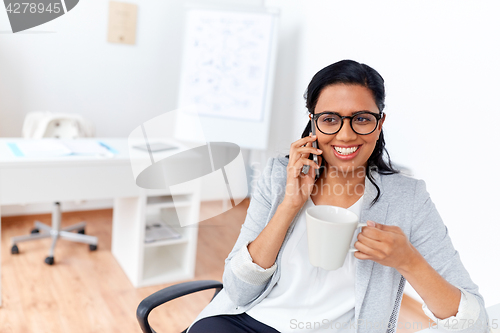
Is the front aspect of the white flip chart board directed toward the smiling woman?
yes

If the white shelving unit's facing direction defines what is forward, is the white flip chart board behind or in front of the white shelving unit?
behind

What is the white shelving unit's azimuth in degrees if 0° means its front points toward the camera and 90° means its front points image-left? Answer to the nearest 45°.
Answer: approximately 0°

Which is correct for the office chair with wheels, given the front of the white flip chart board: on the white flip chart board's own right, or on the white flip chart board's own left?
on the white flip chart board's own right

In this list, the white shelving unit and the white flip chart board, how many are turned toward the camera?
2

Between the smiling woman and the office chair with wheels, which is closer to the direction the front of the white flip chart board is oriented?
the smiling woman

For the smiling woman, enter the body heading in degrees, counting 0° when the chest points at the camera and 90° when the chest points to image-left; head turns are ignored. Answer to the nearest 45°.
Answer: approximately 0°

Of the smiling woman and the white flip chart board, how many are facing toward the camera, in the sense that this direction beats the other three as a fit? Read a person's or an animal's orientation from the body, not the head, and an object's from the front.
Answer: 2

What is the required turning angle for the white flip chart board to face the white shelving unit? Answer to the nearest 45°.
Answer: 0° — it already faces it
